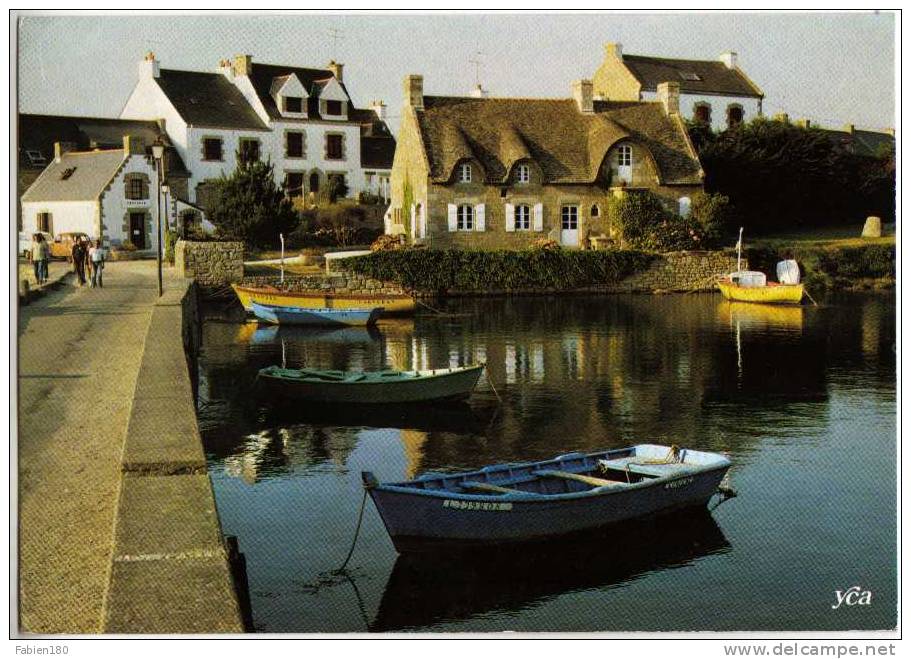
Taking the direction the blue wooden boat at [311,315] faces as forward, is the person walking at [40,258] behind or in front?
in front

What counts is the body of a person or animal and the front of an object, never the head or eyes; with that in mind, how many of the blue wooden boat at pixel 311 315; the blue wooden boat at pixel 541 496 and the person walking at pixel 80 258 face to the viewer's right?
0

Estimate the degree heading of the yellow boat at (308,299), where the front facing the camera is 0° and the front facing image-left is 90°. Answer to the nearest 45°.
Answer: approximately 90°

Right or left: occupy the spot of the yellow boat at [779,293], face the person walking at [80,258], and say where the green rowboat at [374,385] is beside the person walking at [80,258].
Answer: left

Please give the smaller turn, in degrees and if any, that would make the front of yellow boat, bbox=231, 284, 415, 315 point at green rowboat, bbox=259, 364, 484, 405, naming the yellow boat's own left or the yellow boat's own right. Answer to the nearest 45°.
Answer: approximately 90° to the yellow boat's own left

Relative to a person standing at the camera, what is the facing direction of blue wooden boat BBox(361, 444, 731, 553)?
facing the viewer and to the left of the viewer

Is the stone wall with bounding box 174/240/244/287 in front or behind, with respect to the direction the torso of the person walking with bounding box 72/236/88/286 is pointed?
behind

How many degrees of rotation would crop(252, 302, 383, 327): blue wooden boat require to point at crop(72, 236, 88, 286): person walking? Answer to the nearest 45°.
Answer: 0° — it already faces them

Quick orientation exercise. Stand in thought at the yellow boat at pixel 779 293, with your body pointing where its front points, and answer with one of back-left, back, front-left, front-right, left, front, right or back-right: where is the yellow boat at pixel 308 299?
front-left

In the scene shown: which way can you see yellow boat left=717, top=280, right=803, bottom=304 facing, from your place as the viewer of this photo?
facing to the left of the viewer

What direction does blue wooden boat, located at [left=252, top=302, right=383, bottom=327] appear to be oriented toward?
to the viewer's left

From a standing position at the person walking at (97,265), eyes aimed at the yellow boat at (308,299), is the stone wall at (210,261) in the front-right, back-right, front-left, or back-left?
front-left

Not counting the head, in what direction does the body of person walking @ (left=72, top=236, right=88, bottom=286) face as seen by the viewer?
toward the camera
